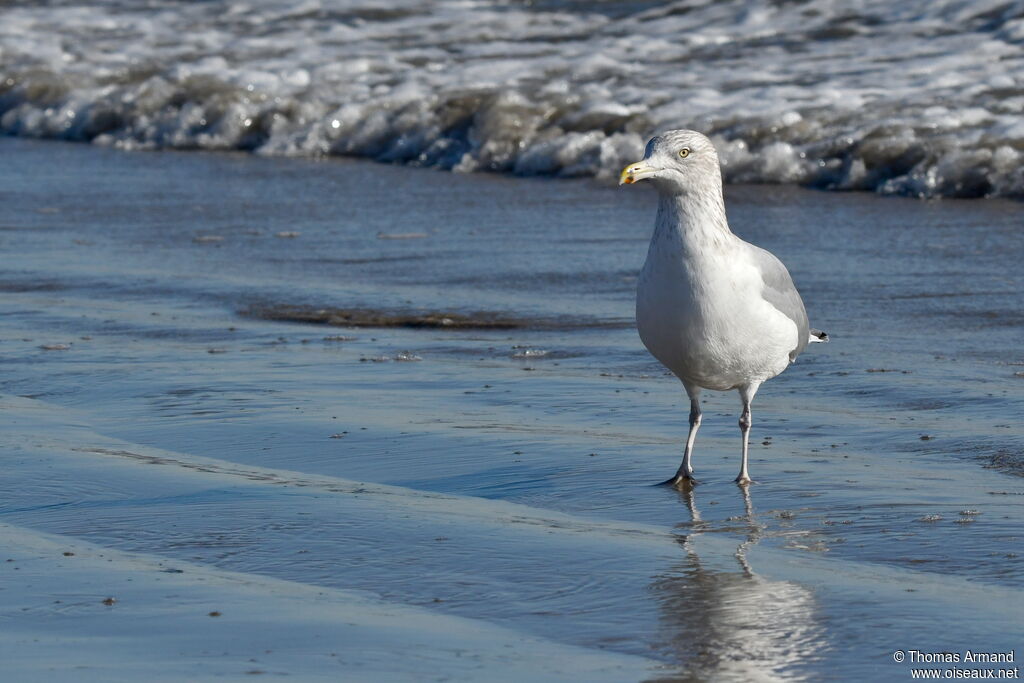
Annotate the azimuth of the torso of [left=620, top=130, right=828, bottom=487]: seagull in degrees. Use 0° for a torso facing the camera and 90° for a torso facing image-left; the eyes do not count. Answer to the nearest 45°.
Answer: approximately 45°
